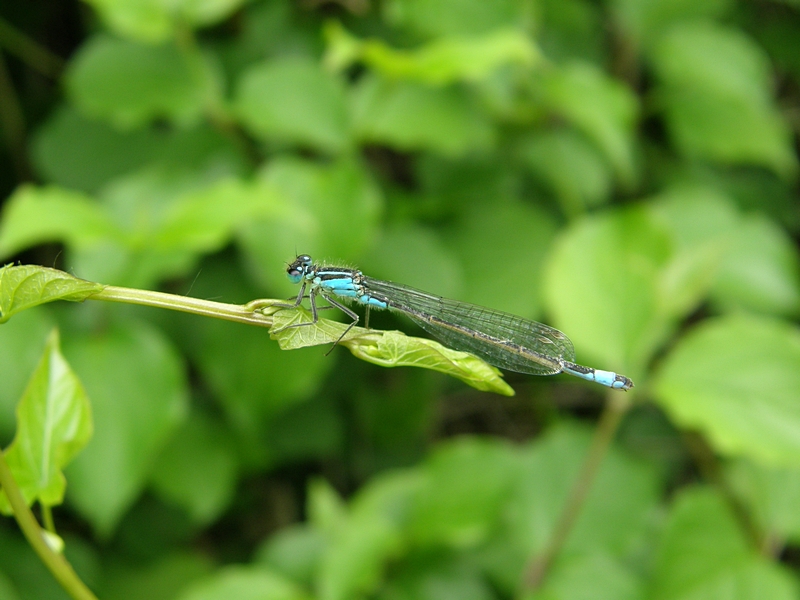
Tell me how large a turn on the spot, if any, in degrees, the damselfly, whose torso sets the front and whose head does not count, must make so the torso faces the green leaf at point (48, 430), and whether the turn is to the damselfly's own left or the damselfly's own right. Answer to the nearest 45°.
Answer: approximately 45° to the damselfly's own left

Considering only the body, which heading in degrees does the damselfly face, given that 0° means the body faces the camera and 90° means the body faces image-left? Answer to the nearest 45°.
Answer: approximately 90°

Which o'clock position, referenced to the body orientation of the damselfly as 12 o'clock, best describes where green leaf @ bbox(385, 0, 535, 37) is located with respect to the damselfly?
The green leaf is roughly at 3 o'clock from the damselfly.

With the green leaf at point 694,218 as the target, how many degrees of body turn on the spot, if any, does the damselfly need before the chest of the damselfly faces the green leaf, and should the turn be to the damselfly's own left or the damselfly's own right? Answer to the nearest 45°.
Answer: approximately 135° to the damselfly's own right

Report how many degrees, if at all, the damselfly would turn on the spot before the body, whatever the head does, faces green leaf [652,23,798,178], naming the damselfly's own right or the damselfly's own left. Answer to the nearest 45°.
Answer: approximately 135° to the damselfly's own right
